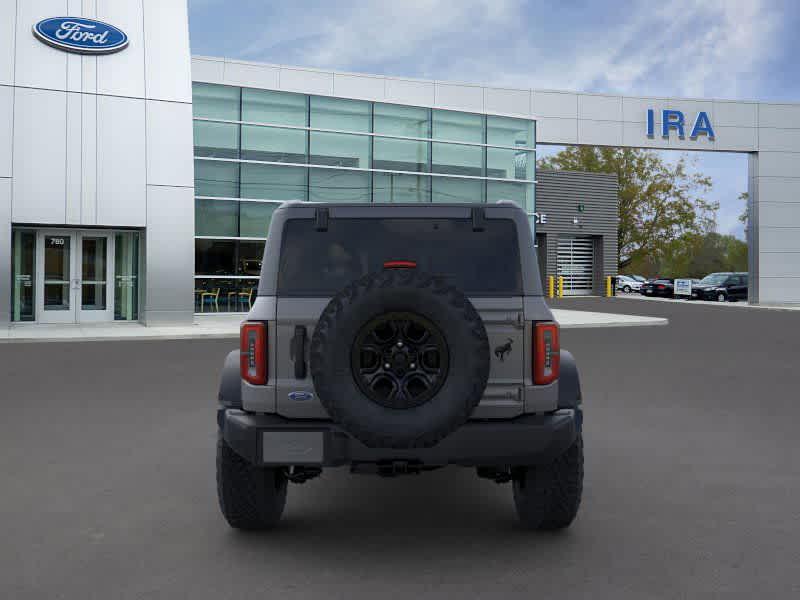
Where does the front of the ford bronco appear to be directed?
away from the camera

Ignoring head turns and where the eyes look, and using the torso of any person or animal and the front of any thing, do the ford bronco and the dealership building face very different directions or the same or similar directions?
very different directions

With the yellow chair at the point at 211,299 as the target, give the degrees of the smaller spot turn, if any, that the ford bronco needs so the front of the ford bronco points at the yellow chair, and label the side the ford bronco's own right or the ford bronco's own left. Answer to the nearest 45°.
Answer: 0° — it already faces it

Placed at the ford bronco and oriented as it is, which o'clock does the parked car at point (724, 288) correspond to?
The parked car is roughly at 1 o'clock from the ford bronco.

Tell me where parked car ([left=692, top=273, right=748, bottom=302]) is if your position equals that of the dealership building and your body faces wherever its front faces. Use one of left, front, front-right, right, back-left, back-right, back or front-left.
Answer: back-left

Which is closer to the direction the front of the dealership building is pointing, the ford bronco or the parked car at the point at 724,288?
the ford bronco

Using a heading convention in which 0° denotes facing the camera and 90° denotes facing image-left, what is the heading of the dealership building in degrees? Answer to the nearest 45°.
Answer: approximately 0°

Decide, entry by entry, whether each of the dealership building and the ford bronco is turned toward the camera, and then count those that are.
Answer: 1

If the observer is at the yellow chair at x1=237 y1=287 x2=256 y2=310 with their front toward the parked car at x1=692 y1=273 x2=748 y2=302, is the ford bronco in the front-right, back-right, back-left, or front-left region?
back-right
